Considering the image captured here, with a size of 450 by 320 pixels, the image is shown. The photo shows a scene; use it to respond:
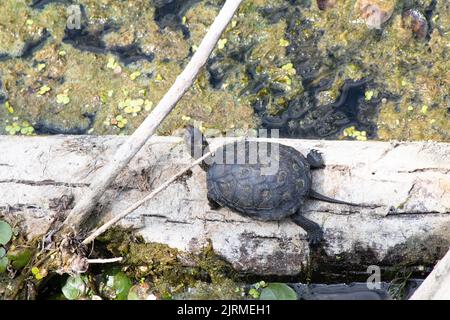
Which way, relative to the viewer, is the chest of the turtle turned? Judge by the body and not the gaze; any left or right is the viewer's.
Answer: facing to the left of the viewer

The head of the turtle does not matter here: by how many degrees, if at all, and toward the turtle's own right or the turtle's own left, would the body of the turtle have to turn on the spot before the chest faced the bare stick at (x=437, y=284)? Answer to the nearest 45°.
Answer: approximately 135° to the turtle's own left
